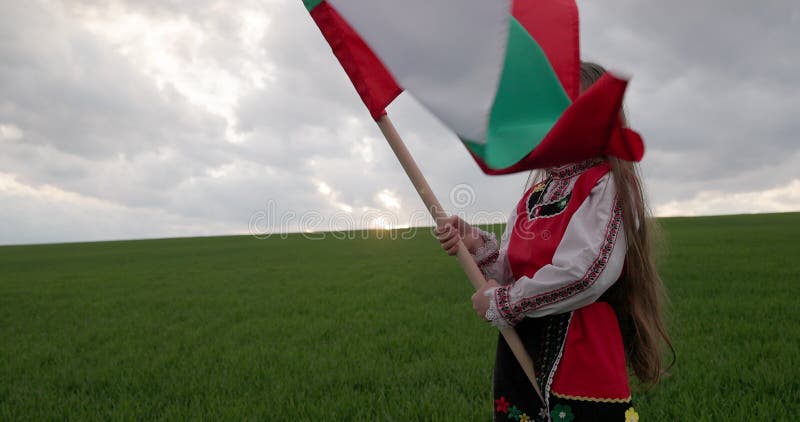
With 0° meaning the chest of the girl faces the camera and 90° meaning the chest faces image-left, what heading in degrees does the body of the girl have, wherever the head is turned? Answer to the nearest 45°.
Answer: approximately 45°
